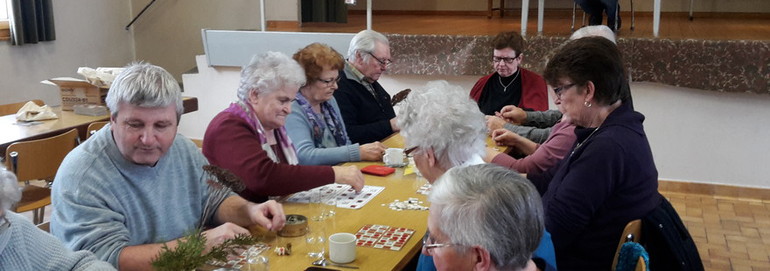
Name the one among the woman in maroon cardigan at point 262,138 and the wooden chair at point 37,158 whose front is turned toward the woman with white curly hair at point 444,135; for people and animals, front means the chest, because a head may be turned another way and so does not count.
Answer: the woman in maroon cardigan

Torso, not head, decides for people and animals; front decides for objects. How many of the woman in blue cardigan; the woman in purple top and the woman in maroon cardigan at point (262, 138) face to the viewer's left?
1

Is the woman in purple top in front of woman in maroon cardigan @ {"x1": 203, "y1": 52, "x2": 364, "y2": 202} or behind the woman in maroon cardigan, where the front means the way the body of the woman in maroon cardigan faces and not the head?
in front

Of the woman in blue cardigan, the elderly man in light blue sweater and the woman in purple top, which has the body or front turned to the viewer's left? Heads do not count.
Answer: the woman in purple top

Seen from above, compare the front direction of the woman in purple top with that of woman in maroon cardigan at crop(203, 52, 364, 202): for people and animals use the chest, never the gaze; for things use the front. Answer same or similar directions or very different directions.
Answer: very different directions

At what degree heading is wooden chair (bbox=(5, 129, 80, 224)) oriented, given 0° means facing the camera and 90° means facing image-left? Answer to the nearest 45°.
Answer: approximately 135°

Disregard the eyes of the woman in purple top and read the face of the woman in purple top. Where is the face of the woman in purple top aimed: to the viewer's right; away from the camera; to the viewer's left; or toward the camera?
to the viewer's left

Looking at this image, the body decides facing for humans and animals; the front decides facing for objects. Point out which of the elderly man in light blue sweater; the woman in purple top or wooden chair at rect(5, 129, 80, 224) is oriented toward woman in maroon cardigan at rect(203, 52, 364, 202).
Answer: the woman in purple top

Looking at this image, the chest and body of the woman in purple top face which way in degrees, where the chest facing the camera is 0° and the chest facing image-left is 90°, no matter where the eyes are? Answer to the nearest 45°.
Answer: approximately 90°

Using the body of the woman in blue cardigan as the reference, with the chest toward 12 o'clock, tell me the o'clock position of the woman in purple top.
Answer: The woman in purple top is roughly at 12 o'clock from the woman in blue cardigan.

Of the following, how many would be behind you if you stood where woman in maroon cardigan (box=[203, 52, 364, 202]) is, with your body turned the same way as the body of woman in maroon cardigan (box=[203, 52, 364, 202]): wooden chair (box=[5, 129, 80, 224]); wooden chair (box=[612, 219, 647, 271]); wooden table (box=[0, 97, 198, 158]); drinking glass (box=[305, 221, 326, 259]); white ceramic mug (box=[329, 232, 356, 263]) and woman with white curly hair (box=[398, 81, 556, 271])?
2

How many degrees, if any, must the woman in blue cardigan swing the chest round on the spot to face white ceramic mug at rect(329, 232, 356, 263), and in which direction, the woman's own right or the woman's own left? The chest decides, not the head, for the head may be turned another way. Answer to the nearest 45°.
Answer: approximately 45° to the woman's own right

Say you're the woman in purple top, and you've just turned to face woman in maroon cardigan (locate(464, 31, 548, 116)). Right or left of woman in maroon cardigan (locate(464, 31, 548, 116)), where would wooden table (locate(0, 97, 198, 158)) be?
left
